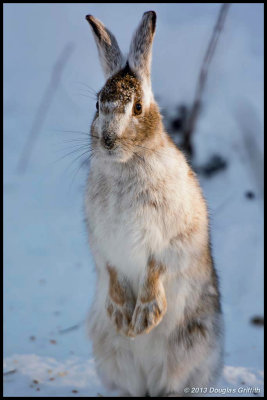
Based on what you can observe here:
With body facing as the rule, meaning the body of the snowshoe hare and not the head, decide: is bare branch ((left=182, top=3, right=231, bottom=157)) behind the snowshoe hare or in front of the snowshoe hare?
behind

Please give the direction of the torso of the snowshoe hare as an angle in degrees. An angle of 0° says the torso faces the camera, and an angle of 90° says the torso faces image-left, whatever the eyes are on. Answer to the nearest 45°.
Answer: approximately 45°
